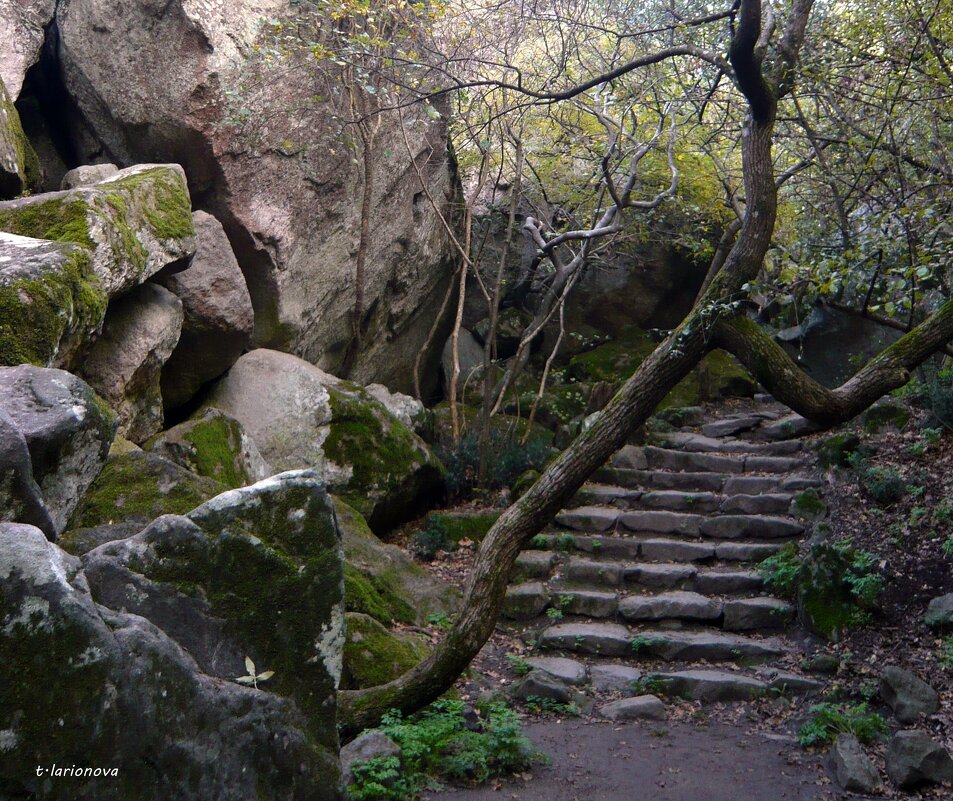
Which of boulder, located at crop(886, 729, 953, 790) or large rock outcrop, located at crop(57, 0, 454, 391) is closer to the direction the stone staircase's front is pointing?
the boulder

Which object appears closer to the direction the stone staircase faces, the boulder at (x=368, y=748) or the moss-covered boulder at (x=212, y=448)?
the boulder

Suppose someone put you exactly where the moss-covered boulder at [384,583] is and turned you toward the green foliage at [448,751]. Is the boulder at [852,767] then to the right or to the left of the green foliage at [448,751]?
left

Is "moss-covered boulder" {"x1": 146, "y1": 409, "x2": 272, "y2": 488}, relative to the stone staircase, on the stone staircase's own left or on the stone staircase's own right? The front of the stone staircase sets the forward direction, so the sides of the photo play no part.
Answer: on the stone staircase's own right

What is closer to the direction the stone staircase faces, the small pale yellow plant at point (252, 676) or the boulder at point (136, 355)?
the small pale yellow plant

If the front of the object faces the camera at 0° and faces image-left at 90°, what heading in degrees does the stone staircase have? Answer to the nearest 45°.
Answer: approximately 0°

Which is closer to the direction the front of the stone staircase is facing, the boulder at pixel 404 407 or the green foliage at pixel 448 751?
the green foliage

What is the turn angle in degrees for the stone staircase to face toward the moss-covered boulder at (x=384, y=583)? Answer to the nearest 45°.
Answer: approximately 45° to its right
